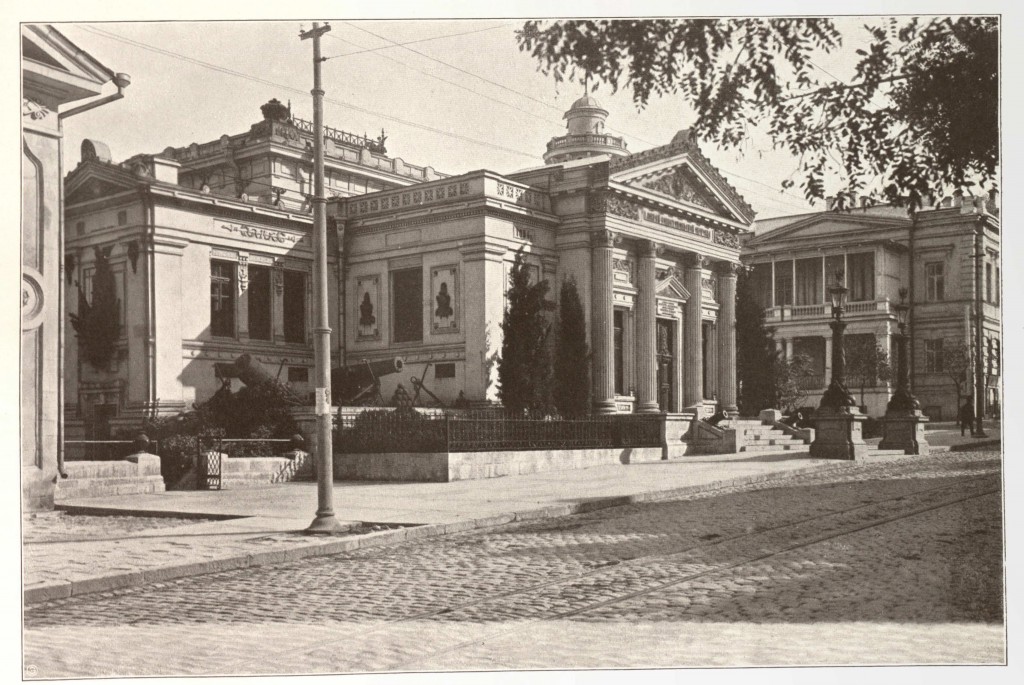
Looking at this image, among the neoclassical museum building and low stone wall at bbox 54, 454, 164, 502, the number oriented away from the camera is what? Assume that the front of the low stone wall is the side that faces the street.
0

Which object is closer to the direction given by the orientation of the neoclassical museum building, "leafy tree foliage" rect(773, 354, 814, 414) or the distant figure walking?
the distant figure walking

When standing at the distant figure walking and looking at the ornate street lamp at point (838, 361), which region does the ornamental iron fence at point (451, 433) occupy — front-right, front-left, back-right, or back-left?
front-right

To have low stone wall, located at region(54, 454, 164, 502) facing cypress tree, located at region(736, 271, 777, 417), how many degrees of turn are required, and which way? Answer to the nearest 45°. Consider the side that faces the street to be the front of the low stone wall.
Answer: approximately 135° to its left

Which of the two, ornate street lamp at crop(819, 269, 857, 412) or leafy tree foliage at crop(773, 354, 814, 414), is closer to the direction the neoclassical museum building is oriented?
the ornate street lamp

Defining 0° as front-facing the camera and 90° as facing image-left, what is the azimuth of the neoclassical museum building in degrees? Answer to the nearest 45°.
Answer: approximately 315°

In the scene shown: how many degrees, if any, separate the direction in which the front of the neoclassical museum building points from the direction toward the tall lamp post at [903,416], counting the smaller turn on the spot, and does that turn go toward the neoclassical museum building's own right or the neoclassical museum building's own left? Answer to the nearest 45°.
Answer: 0° — it already faces it

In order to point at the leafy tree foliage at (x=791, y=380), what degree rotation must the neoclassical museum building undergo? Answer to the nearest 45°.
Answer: approximately 45° to its left

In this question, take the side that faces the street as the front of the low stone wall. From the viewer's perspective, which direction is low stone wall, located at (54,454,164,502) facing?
toward the camera

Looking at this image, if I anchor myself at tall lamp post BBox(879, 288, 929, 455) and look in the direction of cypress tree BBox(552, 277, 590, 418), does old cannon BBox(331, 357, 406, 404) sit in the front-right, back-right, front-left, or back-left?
front-left

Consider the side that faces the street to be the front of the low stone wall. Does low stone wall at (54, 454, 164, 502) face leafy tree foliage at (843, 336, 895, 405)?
no
